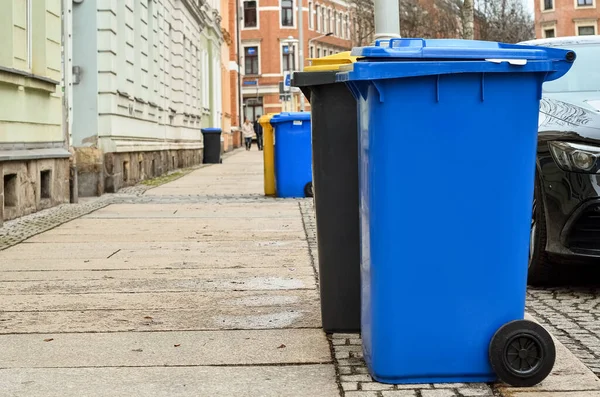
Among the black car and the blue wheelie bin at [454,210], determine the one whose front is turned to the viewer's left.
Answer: the blue wheelie bin

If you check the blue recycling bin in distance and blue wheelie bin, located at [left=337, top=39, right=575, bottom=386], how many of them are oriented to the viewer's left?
2

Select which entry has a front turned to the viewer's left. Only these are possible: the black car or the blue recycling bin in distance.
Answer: the blue recycling bin in distance

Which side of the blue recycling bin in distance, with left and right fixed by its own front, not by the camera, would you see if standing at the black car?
left

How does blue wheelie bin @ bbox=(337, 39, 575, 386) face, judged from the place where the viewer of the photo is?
facing to the left of the viewer

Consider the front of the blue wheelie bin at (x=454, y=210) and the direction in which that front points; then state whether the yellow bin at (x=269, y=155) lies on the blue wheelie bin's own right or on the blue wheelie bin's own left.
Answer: on the blue wheelie bin's own right

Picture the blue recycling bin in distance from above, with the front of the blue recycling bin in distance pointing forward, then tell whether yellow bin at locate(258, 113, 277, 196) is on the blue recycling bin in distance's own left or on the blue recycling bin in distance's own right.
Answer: on the blue recycling bin in distance's own right

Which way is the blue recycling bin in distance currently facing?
to the viewer's left

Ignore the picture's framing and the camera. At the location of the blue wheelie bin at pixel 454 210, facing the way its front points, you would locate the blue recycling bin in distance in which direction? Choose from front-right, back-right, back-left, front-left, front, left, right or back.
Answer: right

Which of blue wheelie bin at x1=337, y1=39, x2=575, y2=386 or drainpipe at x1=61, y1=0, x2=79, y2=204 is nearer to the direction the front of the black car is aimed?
the blue wheelie bin

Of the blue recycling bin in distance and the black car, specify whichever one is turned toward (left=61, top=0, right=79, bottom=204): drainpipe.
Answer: the blue recycling bin in distance

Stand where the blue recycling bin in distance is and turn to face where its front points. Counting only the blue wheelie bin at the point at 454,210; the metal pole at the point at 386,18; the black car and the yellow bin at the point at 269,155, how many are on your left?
3

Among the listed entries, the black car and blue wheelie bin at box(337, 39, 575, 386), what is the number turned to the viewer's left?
1

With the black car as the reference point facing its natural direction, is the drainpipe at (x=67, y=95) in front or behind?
behind

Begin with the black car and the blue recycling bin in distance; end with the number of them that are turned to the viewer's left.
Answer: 1
